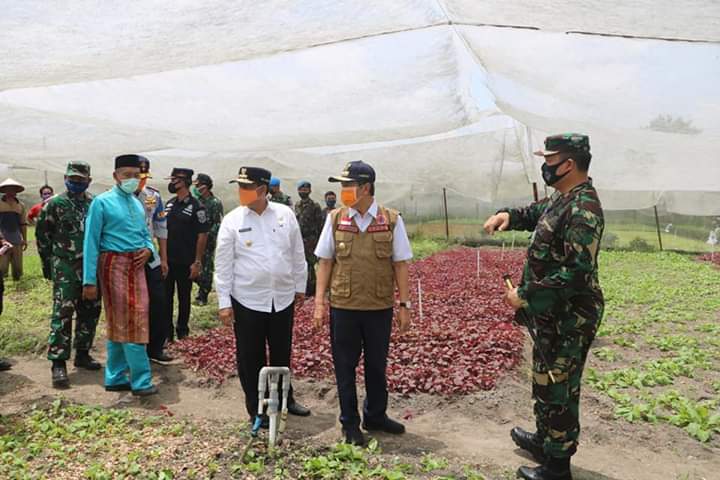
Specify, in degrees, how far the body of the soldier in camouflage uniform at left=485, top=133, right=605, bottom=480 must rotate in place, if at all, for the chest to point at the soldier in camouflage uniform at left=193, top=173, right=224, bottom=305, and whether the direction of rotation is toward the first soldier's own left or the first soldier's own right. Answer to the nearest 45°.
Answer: approximately 45° to the first soldier's own right

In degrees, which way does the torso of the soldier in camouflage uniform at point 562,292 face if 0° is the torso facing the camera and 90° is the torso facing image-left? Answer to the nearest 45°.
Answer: approximately 90°

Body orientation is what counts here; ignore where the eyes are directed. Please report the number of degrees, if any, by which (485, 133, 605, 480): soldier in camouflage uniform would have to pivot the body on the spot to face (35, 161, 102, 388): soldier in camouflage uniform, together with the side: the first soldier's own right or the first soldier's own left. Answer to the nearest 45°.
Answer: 0° — they already face them

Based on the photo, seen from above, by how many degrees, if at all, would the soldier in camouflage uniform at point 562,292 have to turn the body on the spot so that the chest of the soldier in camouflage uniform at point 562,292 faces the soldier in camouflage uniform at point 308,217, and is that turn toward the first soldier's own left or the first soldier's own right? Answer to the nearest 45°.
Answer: approximately 45° to the first soldier's own right
